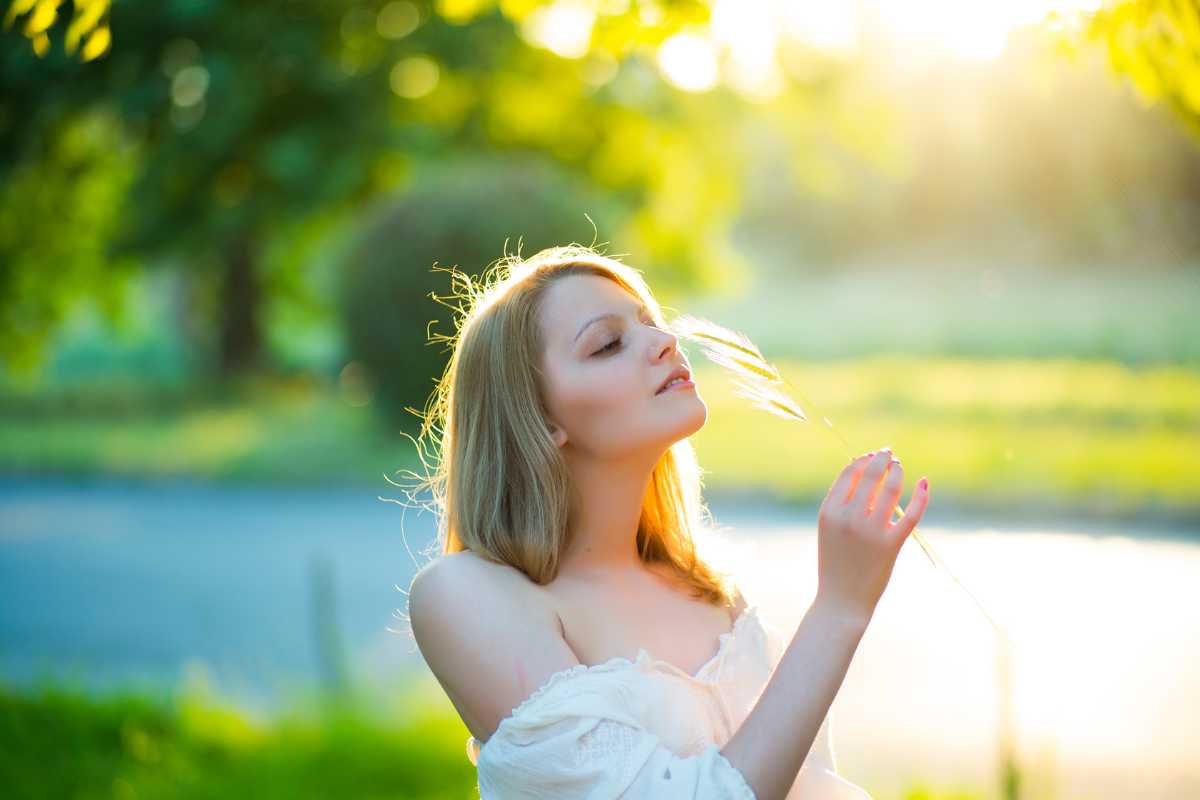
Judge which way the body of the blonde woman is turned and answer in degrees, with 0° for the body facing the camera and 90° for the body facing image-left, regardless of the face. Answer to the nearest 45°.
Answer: approximately 315°

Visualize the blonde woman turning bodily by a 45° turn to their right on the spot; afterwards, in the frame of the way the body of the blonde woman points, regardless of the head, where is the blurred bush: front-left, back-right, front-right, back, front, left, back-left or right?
back
